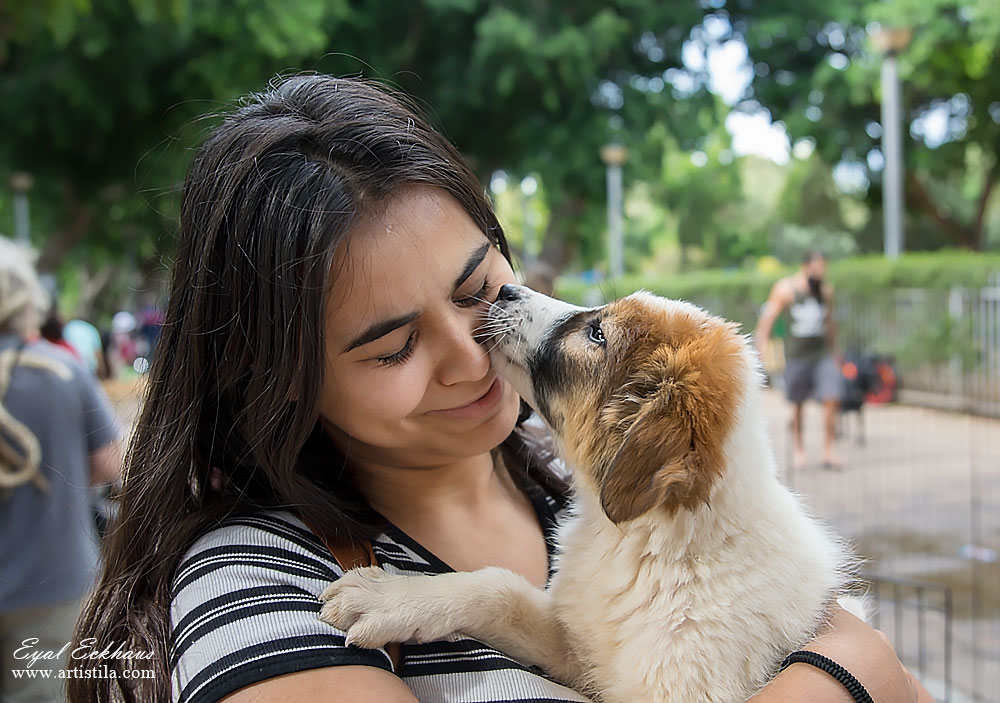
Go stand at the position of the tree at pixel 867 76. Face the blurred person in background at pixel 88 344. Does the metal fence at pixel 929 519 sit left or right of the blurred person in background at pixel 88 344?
left

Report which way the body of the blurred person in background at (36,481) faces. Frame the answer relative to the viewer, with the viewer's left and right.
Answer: facing away from the viewer

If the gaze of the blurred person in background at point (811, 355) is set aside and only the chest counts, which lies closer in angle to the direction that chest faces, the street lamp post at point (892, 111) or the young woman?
the young woman

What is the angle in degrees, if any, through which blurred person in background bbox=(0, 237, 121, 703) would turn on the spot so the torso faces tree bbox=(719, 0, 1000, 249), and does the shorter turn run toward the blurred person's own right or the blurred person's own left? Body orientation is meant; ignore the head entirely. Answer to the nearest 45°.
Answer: approximately 45° to the blurred person's own right

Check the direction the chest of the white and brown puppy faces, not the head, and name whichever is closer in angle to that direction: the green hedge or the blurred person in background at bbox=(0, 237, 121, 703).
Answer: the blurred person in background

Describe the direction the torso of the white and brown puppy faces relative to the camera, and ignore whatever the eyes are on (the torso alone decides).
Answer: to the viewer's left

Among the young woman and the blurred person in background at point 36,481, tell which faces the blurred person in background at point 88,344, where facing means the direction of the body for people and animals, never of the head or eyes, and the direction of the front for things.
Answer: the blurred person in background at point 36,481

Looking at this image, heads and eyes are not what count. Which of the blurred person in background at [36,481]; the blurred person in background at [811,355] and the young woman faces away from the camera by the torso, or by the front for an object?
the blurred person in background at [36,481]

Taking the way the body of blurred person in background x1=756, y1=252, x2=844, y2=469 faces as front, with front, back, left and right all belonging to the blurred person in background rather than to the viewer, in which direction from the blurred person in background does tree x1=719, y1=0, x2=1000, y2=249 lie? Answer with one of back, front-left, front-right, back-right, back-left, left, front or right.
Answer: back

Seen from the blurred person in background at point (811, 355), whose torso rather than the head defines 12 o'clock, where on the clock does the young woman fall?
The young woman is roughly at 12 o'clock from the blurred person in background.

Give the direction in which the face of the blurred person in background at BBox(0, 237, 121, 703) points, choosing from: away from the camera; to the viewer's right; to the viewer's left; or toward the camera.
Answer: away from the camera
